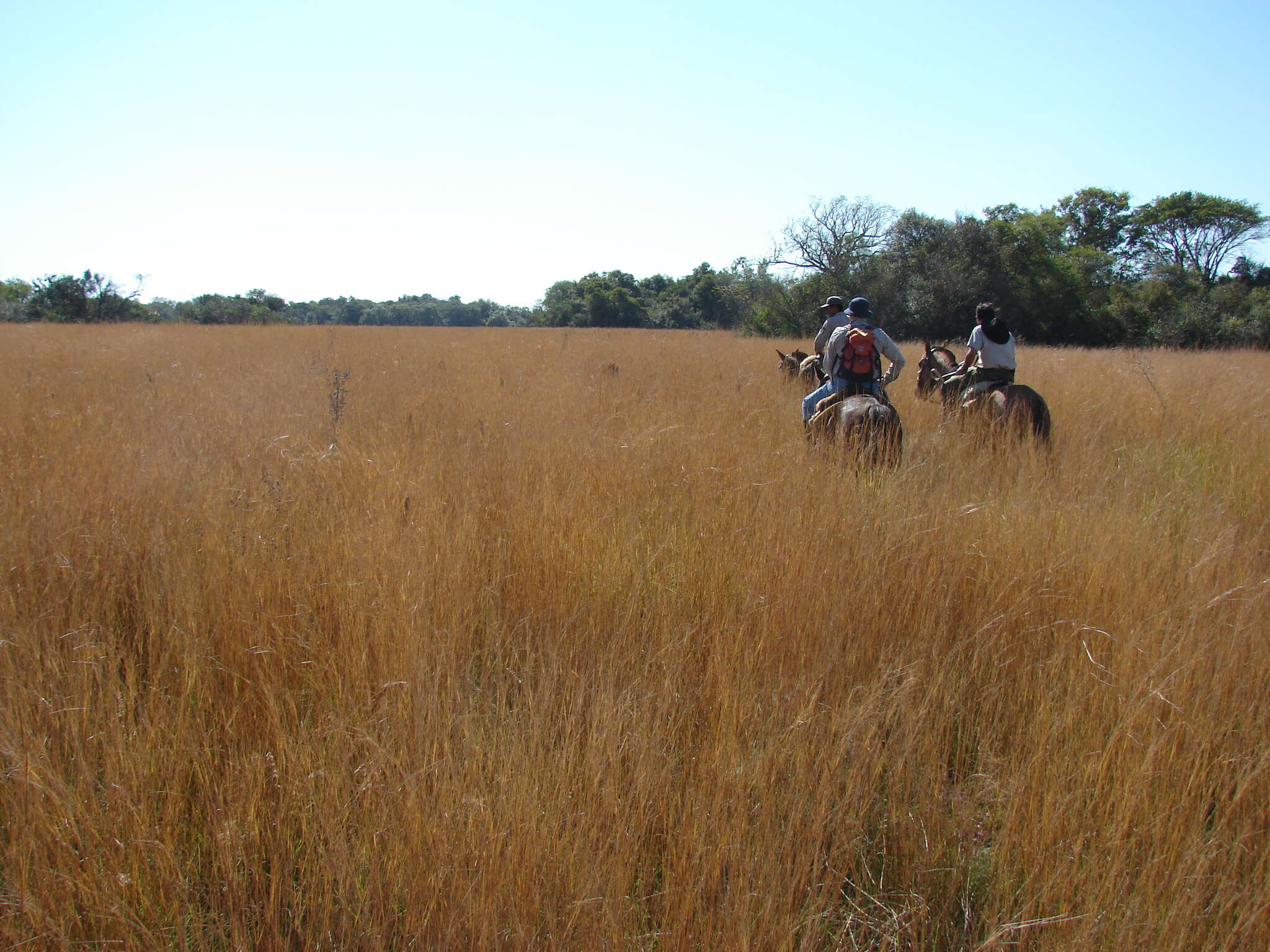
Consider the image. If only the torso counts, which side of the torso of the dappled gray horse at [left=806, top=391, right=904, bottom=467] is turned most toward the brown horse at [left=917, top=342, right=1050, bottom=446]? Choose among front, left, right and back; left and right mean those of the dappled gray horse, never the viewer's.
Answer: right

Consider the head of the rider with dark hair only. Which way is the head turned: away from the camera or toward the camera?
away from the camera

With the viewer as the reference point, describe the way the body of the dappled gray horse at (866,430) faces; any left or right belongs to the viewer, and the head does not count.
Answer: facing away from the viewer and to the left of the viewer

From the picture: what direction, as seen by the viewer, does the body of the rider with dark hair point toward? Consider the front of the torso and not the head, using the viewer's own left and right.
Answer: facing away from the viewer and to the left of the viewer

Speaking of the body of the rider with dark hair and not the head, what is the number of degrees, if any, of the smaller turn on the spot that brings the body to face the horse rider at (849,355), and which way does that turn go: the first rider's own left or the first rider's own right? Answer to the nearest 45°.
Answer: approximately 90° to the first rider's own left
